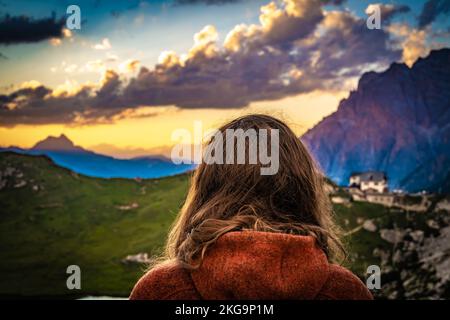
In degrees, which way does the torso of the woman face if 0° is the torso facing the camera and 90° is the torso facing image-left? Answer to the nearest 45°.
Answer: approximately 180°
